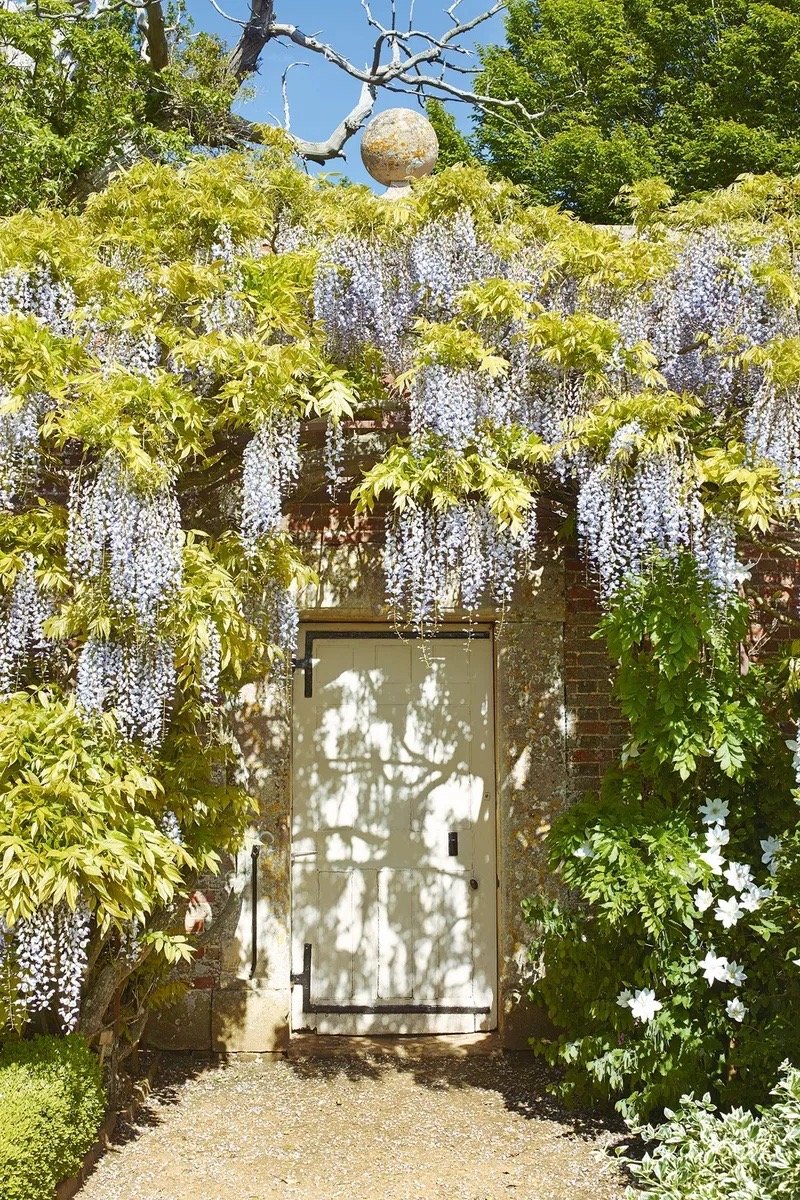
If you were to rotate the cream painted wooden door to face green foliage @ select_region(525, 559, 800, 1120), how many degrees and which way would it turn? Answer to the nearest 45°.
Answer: approximately 45° to its left

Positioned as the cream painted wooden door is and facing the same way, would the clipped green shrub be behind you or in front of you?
in front

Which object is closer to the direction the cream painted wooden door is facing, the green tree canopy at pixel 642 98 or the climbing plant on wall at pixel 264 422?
the climbing plant on wall

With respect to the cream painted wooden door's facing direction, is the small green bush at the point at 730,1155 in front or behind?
in front

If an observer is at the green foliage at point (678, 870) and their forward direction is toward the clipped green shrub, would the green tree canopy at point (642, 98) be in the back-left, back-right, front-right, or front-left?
back-right

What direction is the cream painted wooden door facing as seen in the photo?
toward the camera
